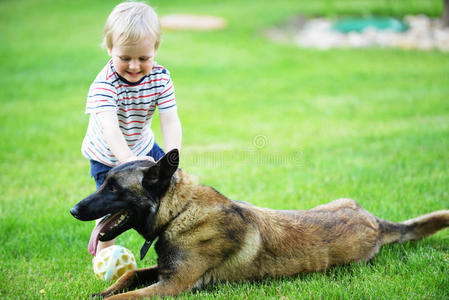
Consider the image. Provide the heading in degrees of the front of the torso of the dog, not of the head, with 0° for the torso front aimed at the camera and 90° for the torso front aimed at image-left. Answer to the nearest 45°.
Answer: approximately 90°
